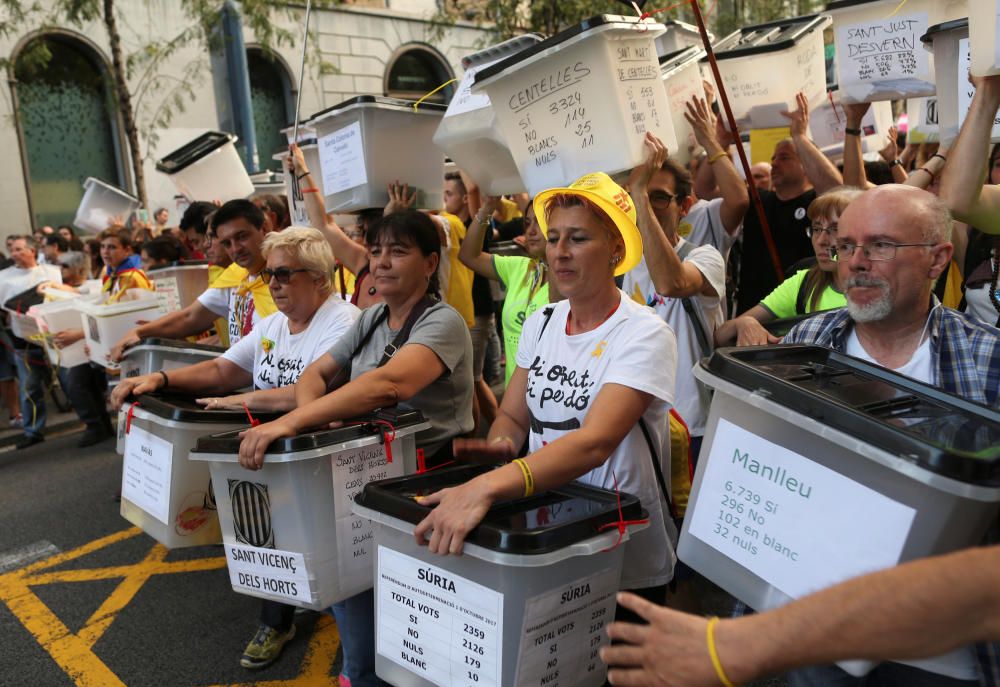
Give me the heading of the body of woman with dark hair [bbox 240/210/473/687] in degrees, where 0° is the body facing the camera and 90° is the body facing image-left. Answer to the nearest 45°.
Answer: approximately 45°

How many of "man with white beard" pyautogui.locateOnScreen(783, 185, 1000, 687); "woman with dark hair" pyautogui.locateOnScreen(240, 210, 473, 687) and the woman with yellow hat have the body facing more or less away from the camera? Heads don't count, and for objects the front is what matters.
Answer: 0

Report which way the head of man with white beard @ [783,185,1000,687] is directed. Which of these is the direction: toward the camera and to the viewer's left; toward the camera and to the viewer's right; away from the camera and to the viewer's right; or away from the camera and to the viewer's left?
toward the camera and to the viewer's left

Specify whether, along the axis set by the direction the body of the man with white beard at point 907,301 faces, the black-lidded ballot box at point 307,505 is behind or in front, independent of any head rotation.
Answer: in front

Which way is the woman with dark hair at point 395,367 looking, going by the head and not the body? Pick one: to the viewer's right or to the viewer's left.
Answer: to the viewer's left

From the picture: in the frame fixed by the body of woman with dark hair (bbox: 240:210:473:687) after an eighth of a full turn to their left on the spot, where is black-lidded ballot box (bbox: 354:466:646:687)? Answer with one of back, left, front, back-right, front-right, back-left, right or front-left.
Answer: front

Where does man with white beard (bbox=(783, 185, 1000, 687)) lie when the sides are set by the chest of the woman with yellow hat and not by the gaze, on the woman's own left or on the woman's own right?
on the woman's own left

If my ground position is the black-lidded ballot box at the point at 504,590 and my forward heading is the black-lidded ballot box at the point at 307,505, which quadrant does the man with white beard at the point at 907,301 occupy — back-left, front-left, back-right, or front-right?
back-right

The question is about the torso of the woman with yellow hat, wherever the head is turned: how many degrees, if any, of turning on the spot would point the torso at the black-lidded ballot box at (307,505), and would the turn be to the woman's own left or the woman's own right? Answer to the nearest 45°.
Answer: approximately 45° to the woman's own right

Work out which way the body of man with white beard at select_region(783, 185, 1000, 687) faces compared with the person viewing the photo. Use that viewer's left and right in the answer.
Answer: facing the viewer and to the left of the viewer

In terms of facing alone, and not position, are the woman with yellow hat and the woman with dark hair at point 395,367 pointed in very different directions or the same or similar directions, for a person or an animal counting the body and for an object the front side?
same or similar directions

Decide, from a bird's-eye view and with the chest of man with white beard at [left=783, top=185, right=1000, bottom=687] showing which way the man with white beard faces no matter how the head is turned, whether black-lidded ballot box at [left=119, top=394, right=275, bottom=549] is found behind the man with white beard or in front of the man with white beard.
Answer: in front
